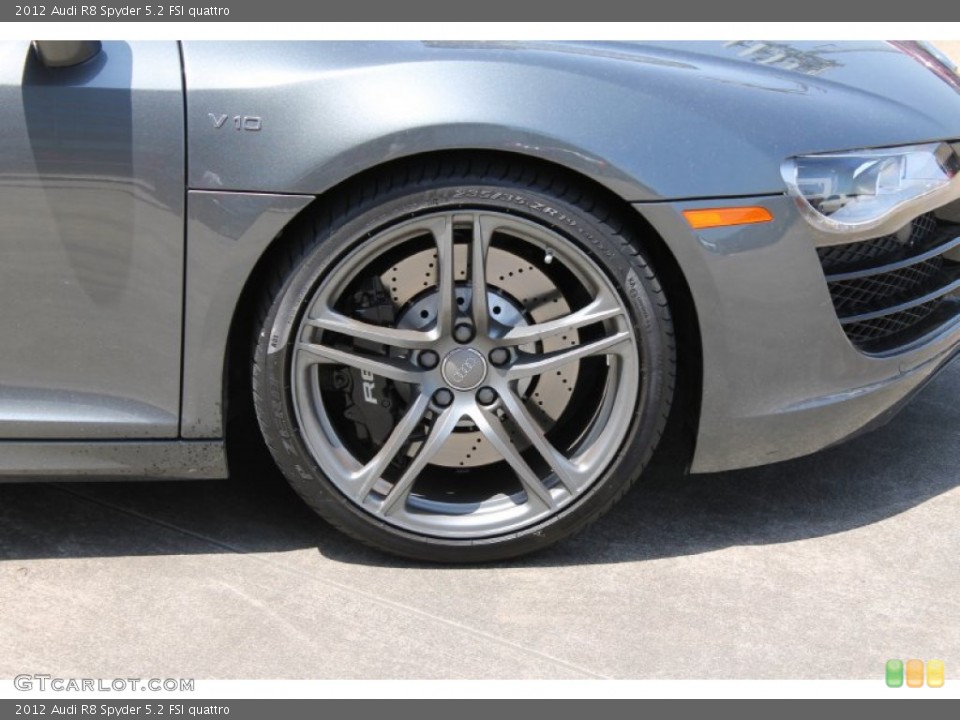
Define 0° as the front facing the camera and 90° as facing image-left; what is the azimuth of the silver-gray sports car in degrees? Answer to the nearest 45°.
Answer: approximately 270°
